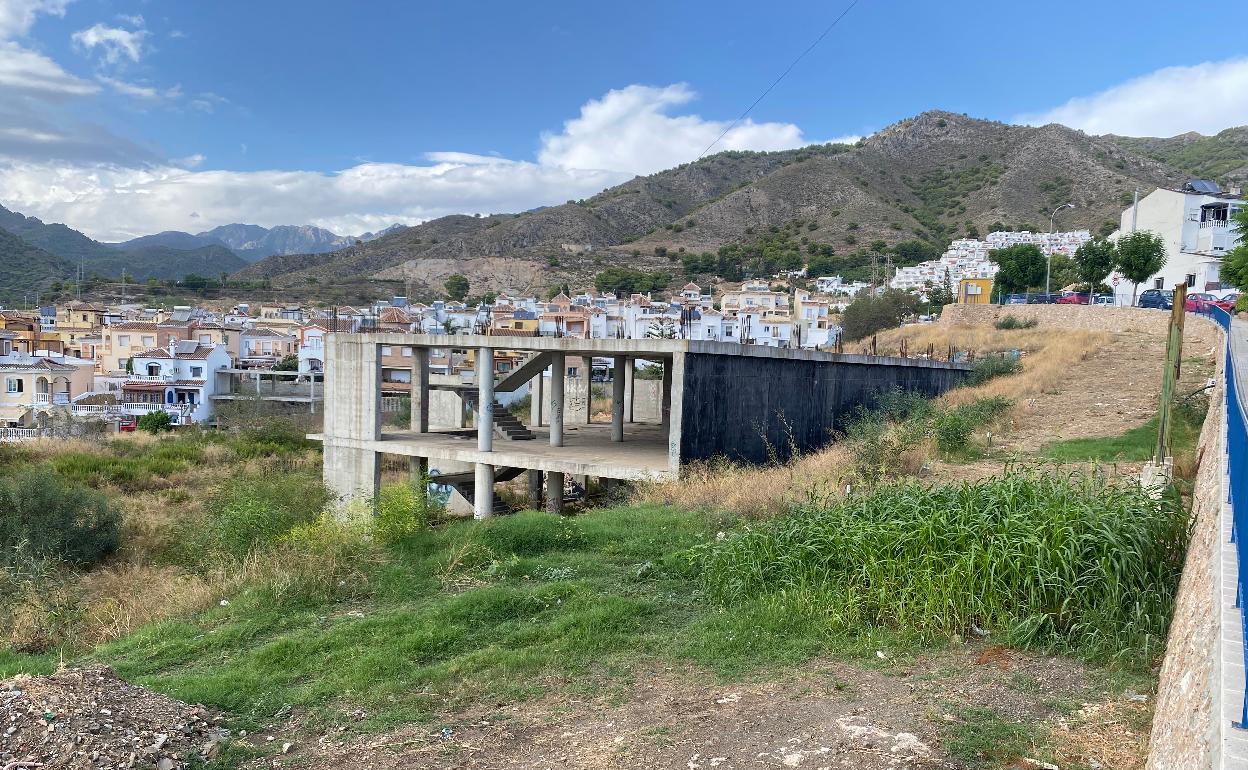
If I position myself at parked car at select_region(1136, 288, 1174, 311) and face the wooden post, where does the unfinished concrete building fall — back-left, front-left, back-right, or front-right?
front-right

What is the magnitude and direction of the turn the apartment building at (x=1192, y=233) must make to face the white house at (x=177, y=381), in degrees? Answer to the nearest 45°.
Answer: approximately 90° to its right

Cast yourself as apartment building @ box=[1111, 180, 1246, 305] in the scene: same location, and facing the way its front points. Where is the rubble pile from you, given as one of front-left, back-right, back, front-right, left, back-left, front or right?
front-right

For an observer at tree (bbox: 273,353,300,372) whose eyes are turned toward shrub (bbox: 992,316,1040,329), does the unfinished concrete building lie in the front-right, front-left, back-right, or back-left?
front-right

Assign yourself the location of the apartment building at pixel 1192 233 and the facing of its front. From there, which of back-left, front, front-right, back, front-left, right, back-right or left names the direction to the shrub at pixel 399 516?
front-right

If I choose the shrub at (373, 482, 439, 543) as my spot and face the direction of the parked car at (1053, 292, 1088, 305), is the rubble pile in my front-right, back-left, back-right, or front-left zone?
back-right

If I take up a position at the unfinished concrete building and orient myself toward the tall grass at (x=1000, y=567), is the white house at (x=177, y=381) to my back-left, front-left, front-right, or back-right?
back-right

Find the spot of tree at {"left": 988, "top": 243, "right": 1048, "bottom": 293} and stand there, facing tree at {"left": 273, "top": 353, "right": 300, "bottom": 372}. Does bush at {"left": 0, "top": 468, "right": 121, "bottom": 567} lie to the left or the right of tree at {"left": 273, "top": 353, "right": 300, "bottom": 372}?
left

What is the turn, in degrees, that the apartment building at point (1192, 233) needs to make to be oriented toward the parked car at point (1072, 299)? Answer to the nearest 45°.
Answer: approximately 90° to its right

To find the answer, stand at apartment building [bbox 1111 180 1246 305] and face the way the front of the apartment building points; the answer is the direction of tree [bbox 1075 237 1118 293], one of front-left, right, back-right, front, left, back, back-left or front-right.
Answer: right
